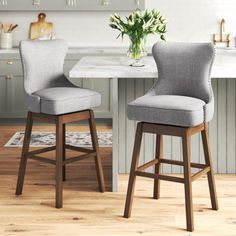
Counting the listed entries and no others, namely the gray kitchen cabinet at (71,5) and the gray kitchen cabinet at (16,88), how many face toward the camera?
2

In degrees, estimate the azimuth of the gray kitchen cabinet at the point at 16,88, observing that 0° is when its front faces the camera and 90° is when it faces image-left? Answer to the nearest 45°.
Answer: approximately 0°

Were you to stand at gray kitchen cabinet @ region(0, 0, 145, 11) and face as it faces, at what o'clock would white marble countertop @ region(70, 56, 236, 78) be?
The white marble countertop is roughly at 12 o'clock from the gray kitchen cabinet.

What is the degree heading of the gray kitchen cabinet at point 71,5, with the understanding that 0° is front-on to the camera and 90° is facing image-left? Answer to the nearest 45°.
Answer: approximately 0°
